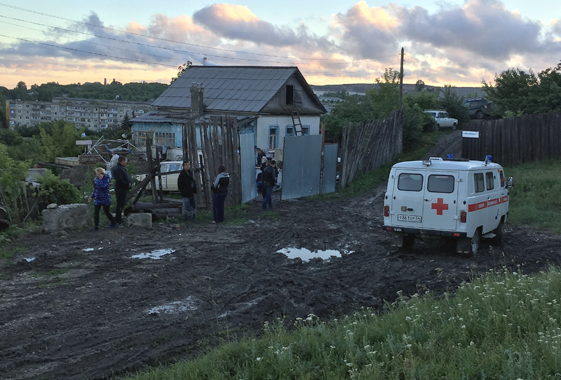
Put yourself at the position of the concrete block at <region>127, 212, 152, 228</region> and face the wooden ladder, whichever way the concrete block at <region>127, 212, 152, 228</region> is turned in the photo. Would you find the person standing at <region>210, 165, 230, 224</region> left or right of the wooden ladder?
right

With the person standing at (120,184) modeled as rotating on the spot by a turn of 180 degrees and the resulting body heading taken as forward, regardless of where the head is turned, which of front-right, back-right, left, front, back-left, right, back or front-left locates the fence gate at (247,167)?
back-right

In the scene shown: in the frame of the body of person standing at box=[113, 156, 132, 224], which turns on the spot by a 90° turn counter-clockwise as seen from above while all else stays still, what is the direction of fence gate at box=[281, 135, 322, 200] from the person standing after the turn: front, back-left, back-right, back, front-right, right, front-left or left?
front-right

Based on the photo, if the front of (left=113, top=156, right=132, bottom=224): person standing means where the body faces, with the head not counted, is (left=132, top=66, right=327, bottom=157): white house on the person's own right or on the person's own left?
on the person's own left

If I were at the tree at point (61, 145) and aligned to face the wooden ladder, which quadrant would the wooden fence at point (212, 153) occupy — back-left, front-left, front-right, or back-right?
front-right

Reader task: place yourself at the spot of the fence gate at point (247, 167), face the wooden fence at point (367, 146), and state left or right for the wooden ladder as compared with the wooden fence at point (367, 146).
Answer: left

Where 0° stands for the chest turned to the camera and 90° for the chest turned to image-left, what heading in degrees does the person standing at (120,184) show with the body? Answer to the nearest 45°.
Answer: approximately 270°

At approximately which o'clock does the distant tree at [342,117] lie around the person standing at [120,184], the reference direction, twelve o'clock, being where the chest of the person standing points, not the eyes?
The distant tree is roughly at 10 o'clock from the person standing.

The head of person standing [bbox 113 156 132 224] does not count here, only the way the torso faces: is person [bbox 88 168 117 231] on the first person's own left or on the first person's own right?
on the first person's own right

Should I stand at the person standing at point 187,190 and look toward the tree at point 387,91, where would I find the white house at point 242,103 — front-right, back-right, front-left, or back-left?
front-left

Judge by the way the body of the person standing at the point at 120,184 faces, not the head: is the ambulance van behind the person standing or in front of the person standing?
in front

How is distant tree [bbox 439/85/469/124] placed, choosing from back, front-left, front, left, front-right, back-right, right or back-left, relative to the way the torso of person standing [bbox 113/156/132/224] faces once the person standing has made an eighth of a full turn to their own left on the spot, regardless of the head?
front
